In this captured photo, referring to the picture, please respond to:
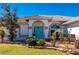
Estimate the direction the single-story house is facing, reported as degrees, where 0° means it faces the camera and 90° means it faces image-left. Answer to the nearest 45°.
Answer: approximately 0°

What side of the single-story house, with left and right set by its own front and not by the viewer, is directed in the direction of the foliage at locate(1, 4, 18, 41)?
right
